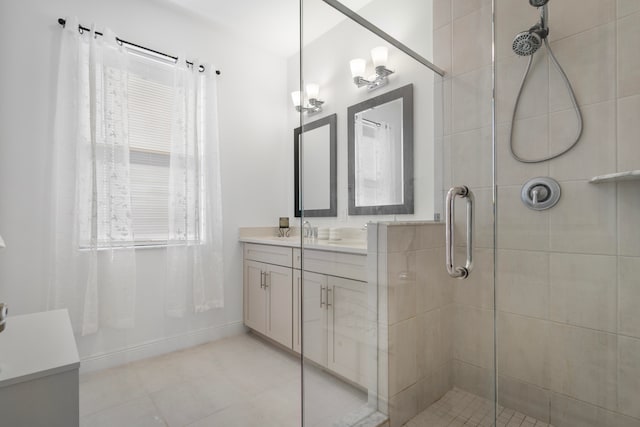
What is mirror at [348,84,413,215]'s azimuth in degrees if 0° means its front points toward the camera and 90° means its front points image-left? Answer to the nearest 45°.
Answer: approximately 45°

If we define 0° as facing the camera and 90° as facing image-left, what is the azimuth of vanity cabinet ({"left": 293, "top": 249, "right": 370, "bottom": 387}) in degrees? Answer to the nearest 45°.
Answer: approximately 45°

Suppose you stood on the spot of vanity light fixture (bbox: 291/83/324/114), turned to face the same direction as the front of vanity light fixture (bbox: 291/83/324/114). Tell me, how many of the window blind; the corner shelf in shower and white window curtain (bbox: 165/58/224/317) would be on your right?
2

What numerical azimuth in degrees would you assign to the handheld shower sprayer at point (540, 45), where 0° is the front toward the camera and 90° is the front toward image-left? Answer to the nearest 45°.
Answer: approximately 45°

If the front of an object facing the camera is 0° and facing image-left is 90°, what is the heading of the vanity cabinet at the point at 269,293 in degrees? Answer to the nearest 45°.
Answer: approximately 45°

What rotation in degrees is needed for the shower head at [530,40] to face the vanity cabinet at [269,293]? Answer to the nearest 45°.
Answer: approximately 45° to its right
